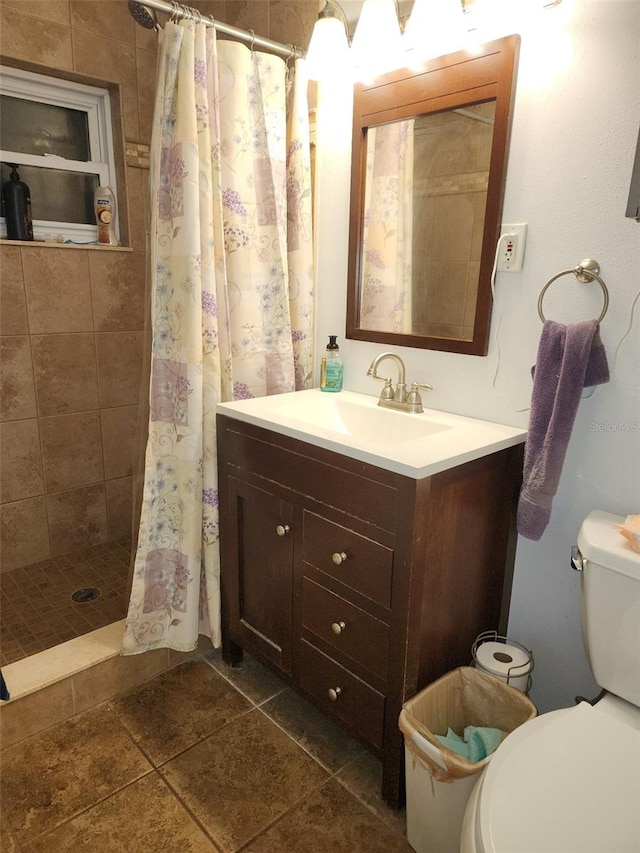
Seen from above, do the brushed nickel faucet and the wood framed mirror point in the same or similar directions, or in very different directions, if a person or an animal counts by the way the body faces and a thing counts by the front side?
same or similar directions

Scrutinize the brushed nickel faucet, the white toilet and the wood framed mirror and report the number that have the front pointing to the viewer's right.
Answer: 0

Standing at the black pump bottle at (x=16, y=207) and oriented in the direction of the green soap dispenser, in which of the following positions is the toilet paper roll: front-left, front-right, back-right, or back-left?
front-right

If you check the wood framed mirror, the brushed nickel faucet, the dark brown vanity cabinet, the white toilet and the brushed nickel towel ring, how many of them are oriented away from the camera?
0

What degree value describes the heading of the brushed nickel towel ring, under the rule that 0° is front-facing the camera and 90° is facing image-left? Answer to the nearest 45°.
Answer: approximately 45°

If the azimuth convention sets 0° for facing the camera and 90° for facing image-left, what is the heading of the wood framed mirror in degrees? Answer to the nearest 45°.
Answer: approximately 45°

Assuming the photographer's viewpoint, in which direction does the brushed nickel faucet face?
facing the viewer and to the left of the viewer

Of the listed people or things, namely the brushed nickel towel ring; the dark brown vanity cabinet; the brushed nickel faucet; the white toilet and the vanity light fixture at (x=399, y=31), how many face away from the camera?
0

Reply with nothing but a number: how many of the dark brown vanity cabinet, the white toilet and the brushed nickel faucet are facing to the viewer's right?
0

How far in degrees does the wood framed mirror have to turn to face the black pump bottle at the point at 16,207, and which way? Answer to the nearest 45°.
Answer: approximately 45° to its right

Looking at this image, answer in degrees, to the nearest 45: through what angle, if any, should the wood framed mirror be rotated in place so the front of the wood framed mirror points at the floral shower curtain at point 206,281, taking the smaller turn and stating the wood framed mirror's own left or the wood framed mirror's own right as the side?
approximately 45° to the wood framed mirror's own right
